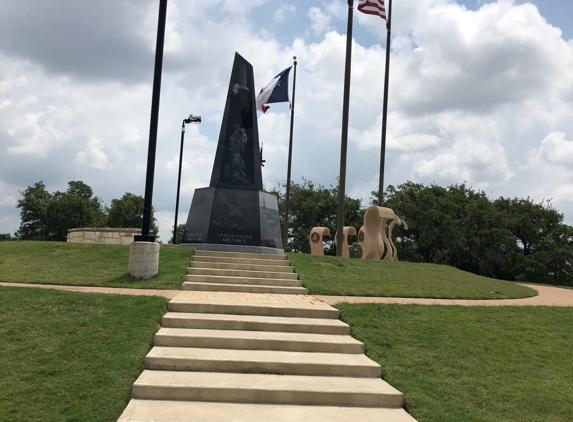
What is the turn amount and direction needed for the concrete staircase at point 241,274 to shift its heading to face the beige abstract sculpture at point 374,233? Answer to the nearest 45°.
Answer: approximately 135° to its left

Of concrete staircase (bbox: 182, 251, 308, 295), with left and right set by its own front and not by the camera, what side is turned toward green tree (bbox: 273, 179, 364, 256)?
back

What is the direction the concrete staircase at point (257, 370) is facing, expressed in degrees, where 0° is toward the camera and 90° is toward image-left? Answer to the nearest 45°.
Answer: approximately 0°

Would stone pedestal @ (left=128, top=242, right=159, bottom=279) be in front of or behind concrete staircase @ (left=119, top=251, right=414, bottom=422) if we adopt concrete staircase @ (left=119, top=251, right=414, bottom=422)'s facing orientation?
behind

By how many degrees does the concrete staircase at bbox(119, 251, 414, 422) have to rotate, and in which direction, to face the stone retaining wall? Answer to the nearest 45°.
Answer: approximately 135° to its right

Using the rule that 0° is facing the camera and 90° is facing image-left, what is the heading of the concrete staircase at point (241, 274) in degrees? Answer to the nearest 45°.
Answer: approximately 0°

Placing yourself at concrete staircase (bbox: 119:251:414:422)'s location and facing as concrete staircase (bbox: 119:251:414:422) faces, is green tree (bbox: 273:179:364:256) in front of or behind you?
behind

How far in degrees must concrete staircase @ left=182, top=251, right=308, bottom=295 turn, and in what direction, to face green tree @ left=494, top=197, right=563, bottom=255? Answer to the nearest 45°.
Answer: approximately 135° to its left

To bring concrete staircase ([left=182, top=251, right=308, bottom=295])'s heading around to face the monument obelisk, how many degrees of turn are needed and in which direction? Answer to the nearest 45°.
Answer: approximately 180°
